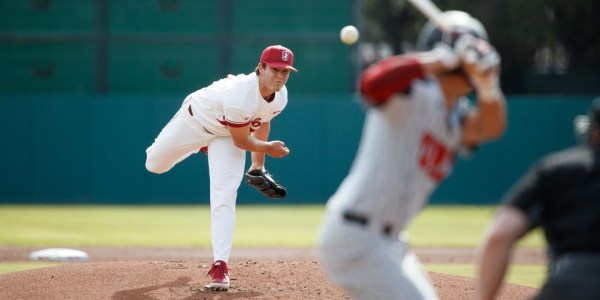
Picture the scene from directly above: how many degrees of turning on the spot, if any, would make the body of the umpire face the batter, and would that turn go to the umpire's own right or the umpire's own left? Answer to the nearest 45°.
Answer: approximately 90° to the umpire's own left

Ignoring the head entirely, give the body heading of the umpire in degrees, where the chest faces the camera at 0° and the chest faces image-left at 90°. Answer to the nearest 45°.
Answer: approximately 180°
